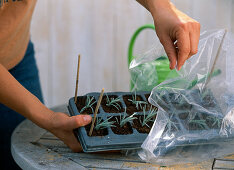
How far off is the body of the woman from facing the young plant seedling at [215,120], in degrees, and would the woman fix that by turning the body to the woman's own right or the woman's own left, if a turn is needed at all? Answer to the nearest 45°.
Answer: approximately 45° to the woman's own right

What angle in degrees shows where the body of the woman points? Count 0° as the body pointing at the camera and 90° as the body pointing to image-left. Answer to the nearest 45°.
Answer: approximately 270°
